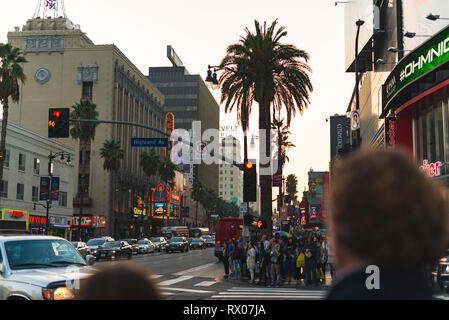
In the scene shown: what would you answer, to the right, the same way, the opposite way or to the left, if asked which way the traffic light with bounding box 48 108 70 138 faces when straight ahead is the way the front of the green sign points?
to the left

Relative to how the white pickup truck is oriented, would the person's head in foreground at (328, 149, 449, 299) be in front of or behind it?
in front

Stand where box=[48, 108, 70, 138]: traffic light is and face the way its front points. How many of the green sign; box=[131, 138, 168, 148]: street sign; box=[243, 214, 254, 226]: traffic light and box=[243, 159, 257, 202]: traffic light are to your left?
4

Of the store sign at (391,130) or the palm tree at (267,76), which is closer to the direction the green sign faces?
the palm tree

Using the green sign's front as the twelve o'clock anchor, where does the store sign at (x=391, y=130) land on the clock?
The store sign is roughly at 4 o'clock from the green sign.

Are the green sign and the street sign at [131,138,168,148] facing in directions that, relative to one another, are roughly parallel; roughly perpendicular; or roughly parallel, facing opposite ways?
roughly perpendicular

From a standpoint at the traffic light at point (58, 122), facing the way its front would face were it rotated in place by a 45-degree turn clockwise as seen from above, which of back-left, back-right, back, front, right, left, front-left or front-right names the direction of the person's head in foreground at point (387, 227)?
front-left

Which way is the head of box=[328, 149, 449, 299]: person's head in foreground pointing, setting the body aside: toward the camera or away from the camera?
away from the camera

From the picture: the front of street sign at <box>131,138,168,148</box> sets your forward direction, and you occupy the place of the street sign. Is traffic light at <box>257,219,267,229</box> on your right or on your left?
on your left

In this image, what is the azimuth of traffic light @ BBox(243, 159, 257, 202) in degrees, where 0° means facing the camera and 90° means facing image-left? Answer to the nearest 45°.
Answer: approximately 0°

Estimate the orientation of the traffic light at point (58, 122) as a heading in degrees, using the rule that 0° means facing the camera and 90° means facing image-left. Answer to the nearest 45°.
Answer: approximately 0°
